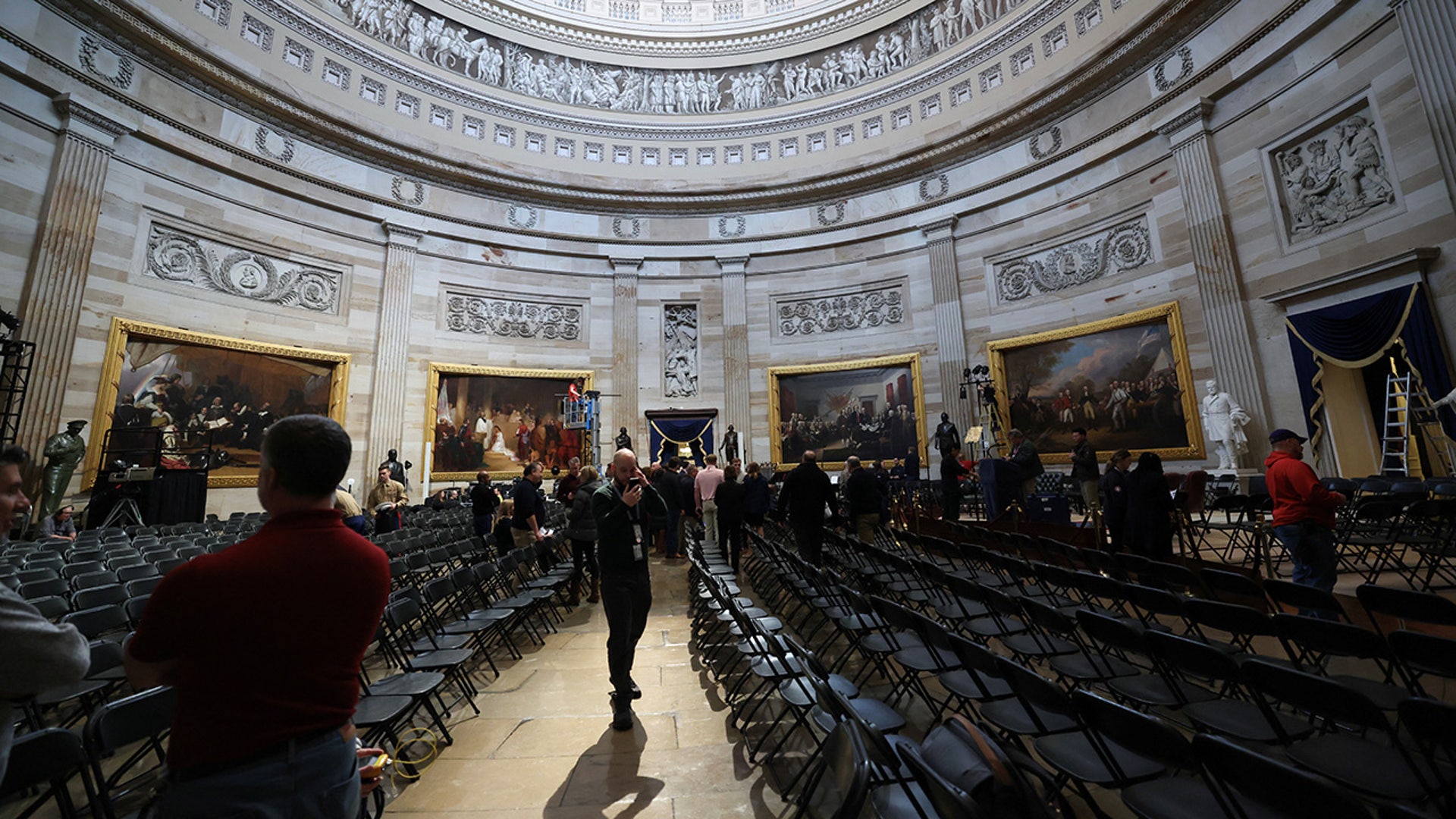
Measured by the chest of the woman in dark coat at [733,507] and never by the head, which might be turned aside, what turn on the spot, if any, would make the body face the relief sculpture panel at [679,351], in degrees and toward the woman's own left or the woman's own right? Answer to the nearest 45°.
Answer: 0° — they already face it

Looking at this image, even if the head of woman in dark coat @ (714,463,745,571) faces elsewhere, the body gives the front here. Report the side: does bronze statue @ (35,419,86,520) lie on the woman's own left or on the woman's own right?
on the woman's own left

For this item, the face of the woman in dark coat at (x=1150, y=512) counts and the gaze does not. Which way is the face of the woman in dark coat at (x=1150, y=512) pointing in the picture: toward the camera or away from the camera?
away from the camera

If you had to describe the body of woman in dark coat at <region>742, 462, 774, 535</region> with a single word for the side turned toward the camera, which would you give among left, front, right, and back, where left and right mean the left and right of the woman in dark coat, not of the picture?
back

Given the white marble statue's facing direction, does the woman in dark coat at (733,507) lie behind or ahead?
ahead

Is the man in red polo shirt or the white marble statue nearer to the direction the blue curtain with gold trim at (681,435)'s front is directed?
the man in red polo shirt

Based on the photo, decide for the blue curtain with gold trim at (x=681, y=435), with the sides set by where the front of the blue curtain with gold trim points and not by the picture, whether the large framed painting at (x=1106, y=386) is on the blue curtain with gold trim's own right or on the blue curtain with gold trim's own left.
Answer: on the blue curtain with gold trim's own left

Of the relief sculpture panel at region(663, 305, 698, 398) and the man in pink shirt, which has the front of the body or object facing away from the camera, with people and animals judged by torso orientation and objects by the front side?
the man in pink shirt

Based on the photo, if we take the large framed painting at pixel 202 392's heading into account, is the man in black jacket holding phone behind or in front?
in front
